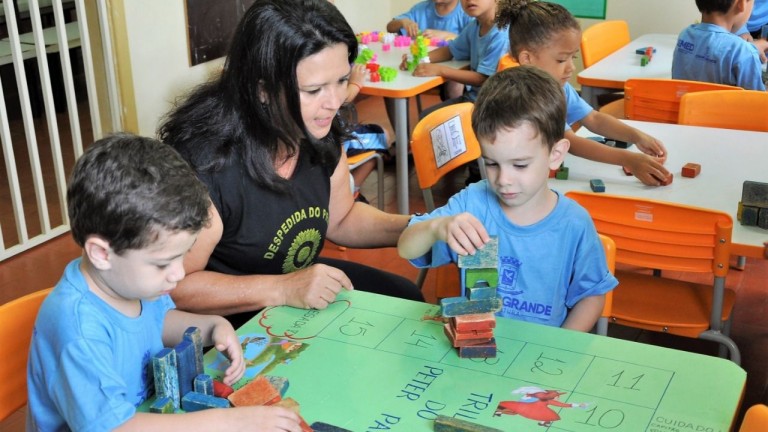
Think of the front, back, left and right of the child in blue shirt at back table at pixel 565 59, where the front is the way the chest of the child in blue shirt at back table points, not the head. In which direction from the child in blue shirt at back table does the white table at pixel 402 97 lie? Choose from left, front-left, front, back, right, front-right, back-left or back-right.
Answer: back

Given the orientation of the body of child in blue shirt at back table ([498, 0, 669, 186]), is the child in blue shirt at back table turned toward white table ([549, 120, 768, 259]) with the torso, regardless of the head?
yes

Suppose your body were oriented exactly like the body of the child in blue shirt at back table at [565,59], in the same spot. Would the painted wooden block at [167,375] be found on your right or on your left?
on your right

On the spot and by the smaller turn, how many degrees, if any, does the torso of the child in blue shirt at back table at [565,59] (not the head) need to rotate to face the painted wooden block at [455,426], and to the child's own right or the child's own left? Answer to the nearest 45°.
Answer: approximately 45° to the child's own right

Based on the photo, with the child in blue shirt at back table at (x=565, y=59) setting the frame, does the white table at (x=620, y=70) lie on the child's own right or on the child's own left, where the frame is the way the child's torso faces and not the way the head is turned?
on the child's own left

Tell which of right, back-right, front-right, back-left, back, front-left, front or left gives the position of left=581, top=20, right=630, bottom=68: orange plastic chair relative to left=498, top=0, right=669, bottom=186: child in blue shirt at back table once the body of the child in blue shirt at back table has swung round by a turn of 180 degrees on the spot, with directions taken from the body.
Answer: front-right

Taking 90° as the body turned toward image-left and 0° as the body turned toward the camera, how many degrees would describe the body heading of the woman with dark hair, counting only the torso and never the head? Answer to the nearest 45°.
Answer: approximately 315°

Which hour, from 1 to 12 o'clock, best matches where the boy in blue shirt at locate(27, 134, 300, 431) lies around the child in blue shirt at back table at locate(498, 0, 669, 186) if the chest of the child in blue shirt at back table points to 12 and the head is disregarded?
The boy in blue shirt is roughly at 4 o'clock from the child in blue shirt at back table.

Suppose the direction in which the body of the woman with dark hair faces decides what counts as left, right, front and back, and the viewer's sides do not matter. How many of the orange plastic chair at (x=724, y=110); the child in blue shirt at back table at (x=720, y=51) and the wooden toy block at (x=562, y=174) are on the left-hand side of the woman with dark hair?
3
